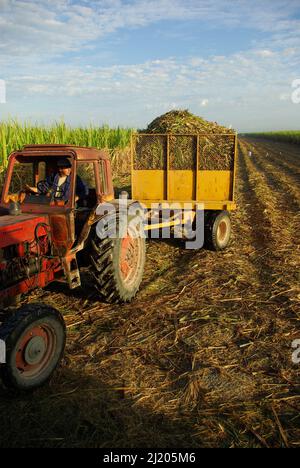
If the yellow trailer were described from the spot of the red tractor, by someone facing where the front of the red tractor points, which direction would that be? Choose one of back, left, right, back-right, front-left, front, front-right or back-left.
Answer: back

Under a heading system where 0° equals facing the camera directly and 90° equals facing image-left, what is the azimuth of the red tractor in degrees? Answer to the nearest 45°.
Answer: approximately 45°
